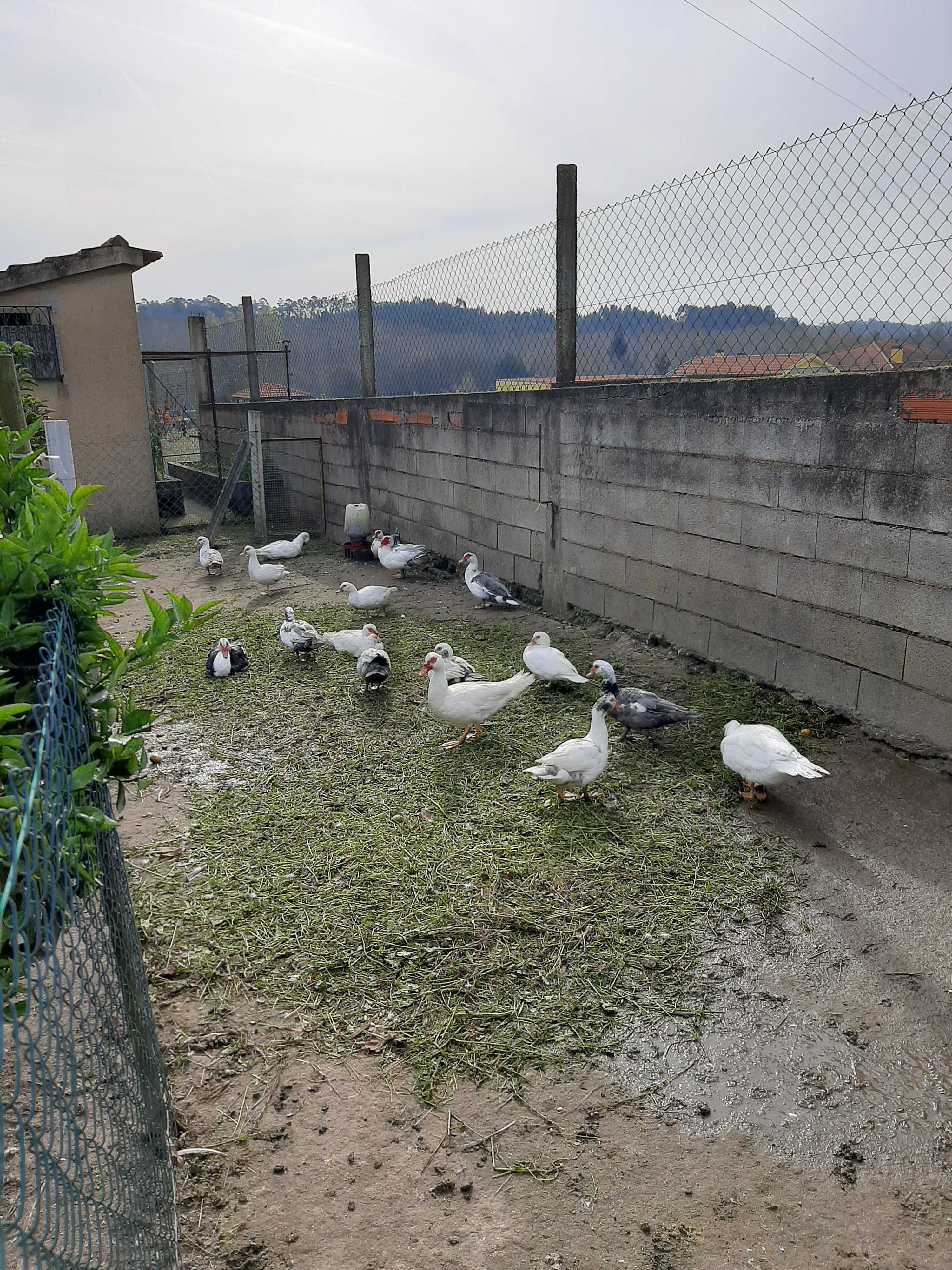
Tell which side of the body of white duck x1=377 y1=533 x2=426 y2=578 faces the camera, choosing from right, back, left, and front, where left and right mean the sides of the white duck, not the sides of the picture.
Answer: left

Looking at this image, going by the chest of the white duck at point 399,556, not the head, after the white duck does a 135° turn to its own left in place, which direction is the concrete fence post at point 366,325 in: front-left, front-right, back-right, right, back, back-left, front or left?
back-left

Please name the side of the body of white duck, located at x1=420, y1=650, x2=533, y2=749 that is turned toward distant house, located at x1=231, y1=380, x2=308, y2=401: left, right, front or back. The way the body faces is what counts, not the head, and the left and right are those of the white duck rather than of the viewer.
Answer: right

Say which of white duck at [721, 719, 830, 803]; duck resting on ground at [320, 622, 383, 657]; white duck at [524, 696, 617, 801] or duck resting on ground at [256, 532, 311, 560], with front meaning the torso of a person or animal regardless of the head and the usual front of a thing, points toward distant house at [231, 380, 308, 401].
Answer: white duck at [721, 719, 830, 803]

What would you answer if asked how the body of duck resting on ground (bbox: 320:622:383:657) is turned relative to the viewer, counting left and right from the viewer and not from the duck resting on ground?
facing to the right of the viewer

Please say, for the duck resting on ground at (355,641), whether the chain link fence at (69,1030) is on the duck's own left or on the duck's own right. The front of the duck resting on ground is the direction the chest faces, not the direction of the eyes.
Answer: on the duck's own right

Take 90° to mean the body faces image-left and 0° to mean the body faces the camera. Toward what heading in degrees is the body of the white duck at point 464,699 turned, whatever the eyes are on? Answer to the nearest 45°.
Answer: approximately 90°

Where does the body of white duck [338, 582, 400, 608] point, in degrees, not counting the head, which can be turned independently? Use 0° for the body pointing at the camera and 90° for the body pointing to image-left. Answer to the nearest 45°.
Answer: approximately 90°

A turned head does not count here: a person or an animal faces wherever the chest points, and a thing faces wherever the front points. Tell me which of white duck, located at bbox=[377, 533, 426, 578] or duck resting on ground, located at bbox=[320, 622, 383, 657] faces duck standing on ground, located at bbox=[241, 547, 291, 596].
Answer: the white duck

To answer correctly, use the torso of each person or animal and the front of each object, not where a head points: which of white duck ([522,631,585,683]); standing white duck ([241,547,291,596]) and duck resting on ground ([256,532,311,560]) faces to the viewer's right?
duck resting on ground ([256,532,311,560])

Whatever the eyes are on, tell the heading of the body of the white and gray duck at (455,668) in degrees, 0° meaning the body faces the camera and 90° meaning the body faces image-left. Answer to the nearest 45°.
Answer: approximately 90°
